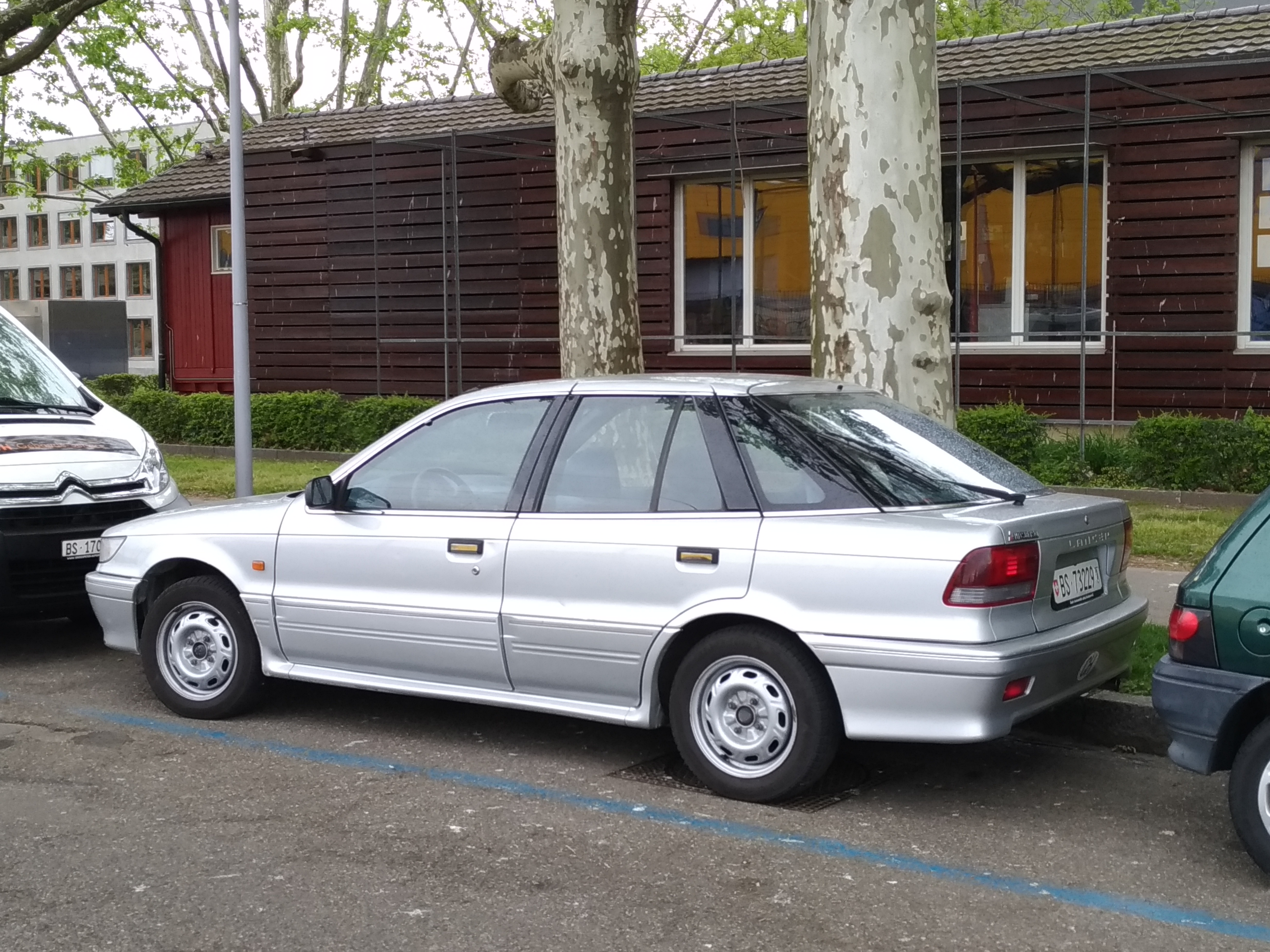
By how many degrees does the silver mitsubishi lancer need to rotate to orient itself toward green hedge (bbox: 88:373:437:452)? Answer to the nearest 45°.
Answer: approximately 45° to its right

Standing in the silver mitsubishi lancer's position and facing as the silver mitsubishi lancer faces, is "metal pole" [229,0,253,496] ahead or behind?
ahead

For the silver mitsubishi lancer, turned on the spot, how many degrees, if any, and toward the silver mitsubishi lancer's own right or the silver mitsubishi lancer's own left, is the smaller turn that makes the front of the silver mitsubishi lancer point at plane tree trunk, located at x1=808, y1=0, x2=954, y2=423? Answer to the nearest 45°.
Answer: approximately 90° to the silver mitsubishi lancer's own right

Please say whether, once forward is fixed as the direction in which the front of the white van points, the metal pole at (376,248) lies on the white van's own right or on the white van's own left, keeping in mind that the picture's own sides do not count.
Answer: on the white van's own left

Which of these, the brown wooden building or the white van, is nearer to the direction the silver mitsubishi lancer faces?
the white van

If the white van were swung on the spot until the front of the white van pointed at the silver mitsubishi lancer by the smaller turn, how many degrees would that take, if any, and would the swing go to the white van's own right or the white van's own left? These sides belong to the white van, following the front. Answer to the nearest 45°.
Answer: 0° — it already faces it

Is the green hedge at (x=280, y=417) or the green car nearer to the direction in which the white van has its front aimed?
the green car

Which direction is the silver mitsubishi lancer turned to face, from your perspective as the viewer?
facing away from the viewer and to the left of the viewer

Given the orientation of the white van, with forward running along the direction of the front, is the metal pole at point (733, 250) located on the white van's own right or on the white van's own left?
on the white van's own left

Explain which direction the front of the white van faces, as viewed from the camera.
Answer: facing the viewer and to the right of the viewer
